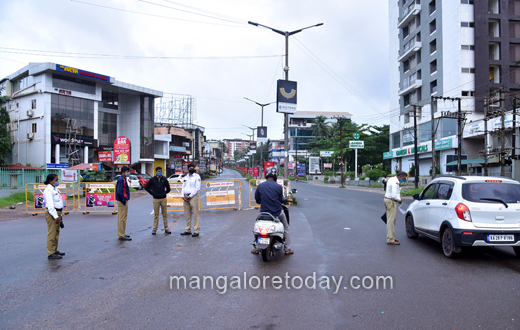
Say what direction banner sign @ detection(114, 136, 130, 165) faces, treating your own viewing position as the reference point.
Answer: facing the viewer

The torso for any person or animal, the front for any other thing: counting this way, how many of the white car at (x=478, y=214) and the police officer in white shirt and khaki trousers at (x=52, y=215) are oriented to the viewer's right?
1

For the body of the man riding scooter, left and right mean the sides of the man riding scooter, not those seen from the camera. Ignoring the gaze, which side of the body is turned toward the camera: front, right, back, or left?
back

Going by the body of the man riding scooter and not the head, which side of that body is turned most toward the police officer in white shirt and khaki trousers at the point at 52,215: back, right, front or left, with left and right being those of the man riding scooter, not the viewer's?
left

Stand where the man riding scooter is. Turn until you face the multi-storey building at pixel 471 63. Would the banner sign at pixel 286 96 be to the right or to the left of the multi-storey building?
left

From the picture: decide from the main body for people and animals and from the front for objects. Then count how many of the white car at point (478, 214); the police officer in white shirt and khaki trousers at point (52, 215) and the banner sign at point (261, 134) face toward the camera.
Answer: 1

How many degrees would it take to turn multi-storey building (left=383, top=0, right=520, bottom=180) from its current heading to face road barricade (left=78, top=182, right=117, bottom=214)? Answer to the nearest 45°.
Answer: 0° — it already faces it

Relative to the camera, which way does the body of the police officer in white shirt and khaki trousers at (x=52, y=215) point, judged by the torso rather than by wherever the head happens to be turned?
to the viewer's right

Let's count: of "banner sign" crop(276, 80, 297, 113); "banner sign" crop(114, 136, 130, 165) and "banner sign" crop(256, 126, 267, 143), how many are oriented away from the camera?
0

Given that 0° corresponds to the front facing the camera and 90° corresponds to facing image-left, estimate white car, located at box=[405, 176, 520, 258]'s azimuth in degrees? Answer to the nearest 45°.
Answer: approximately 135°

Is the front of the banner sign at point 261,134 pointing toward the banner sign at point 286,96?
yes

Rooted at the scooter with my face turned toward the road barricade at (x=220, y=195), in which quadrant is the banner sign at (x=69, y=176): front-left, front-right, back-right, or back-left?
front-left

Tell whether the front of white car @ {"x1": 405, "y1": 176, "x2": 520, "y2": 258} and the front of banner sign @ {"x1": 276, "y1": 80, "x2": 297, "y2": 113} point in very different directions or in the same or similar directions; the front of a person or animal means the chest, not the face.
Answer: very different directions

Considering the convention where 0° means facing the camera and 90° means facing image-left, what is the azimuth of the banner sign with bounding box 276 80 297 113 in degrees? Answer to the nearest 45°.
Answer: approximately 0°

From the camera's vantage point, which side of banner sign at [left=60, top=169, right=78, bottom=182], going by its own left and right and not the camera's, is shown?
front
